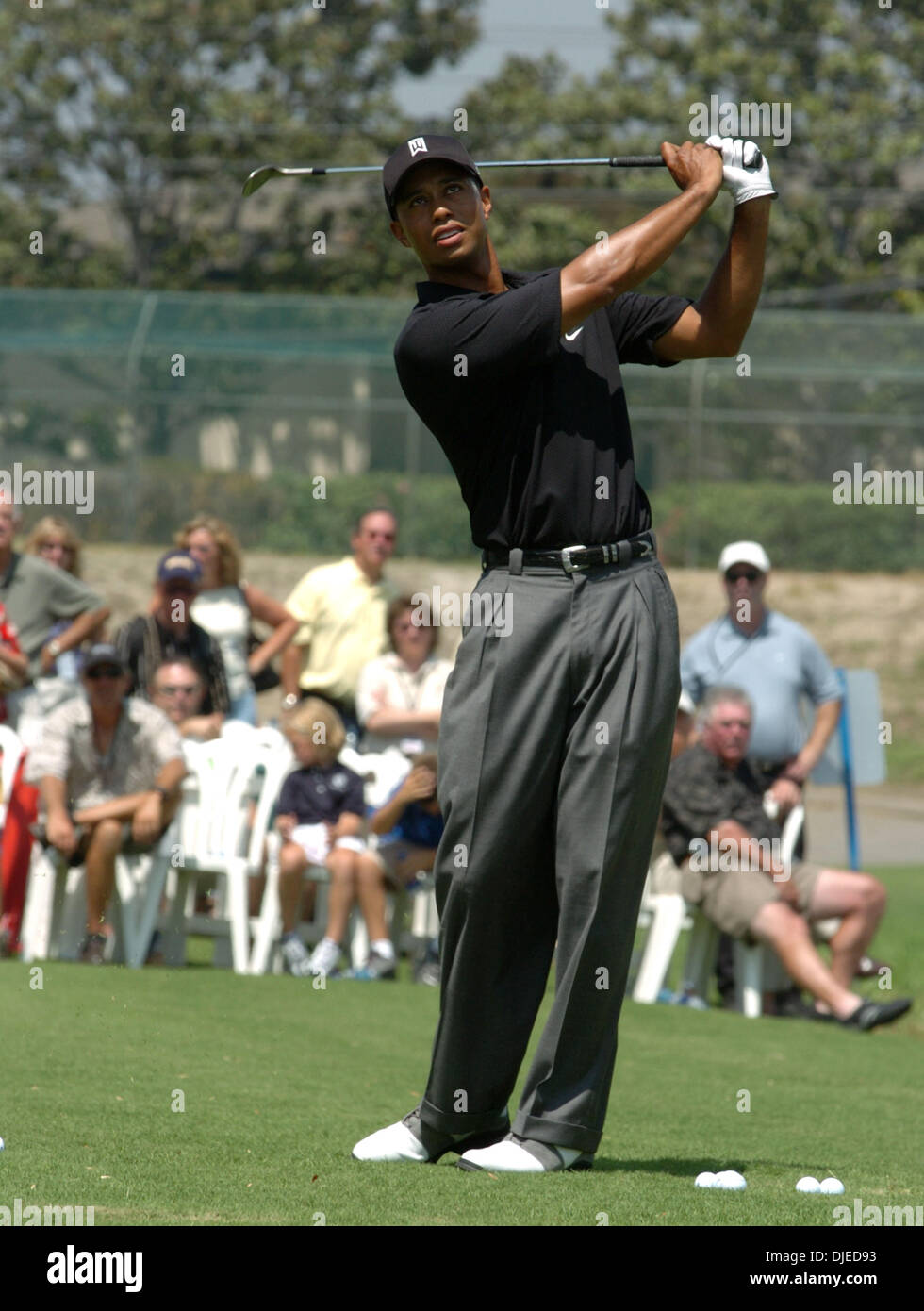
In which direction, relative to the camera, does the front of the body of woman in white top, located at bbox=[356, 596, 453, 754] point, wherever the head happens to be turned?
toward the camera

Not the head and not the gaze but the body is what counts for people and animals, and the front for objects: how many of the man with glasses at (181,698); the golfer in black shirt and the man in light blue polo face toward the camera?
3

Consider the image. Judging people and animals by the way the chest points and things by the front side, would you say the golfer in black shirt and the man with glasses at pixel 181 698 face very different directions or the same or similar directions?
same or similar directions

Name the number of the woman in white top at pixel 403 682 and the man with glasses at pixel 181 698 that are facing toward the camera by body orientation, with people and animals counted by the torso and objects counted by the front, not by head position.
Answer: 2

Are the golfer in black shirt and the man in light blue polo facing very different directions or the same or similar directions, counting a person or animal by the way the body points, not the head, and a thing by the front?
same or similar directions

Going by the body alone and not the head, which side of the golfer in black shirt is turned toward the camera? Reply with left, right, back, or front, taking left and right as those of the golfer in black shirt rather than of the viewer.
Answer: front

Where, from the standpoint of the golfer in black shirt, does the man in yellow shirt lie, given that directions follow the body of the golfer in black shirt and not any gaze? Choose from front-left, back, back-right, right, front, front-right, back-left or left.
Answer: back

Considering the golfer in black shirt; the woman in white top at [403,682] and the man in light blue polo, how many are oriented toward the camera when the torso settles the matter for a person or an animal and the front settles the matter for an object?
3

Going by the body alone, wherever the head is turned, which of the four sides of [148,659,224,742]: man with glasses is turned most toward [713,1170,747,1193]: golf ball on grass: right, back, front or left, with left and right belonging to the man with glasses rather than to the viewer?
front

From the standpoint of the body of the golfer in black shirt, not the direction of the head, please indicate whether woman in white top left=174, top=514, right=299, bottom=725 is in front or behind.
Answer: behind

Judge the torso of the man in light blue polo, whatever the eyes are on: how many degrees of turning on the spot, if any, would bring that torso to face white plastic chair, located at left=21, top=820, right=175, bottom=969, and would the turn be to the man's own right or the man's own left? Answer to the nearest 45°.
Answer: approximately 45° to the man's own right

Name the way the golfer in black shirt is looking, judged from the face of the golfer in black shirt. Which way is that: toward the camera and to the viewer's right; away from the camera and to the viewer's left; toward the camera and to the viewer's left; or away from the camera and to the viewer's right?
toward the camera and to the viewer's left

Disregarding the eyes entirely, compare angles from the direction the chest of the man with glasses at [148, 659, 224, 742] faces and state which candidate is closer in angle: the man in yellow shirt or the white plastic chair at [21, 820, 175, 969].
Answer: the white plastic chair

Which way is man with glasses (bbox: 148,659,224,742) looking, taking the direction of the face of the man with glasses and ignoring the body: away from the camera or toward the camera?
toward the camera

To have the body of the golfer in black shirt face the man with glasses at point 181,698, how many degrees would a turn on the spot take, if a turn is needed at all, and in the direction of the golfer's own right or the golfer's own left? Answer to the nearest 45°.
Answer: approximately 180°

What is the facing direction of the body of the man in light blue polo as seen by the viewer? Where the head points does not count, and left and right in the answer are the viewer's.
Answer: facing the viewer

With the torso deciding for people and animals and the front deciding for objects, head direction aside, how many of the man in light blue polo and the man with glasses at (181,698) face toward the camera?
2

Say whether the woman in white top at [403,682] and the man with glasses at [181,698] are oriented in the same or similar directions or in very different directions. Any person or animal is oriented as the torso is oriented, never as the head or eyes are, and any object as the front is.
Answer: same or similar directions

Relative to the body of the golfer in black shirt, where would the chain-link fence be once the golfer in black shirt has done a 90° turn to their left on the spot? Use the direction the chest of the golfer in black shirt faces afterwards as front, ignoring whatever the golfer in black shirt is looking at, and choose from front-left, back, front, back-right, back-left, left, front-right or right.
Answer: left

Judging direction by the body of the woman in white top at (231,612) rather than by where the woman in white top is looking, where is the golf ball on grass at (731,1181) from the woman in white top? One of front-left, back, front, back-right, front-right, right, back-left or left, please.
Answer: front-left

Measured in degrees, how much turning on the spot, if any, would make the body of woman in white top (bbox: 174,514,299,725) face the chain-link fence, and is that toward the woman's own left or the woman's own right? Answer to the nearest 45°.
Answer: approximately 135° to the woman's own right
